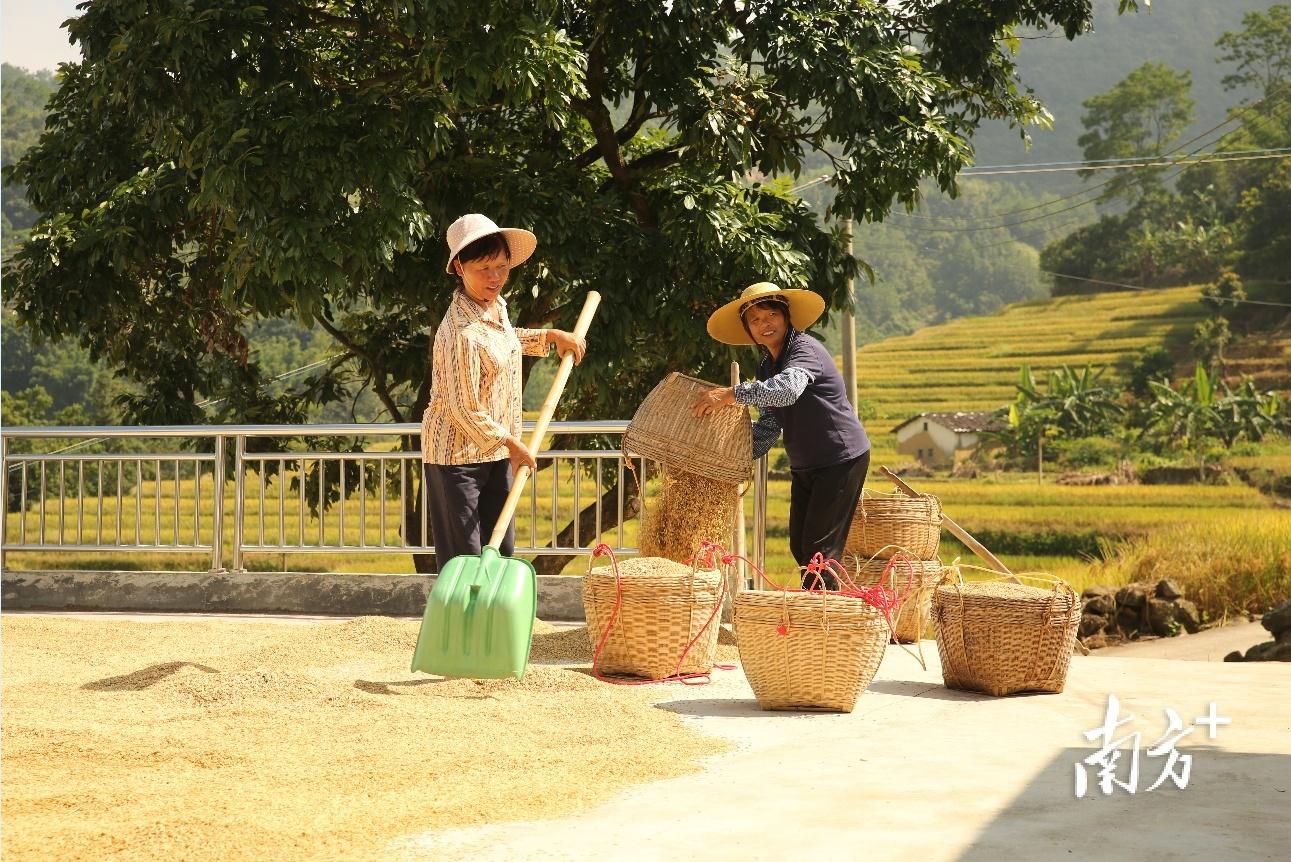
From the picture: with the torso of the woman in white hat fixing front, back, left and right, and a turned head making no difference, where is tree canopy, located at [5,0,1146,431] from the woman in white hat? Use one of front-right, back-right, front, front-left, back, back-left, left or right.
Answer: back-left

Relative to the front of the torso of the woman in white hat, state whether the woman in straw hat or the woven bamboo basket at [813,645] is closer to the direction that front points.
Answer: the woven bamboo basket

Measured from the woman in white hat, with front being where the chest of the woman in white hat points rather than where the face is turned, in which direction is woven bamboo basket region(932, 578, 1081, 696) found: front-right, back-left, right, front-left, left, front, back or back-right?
front-left

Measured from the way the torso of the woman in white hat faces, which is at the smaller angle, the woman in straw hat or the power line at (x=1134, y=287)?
the woman in straw hat

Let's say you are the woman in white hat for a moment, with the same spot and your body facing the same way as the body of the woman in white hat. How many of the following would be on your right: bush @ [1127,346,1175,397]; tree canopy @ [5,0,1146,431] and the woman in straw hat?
0

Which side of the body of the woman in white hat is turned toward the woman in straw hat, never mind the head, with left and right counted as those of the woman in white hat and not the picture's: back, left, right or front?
left

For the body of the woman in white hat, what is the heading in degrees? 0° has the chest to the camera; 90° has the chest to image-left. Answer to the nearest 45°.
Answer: approximately 315°

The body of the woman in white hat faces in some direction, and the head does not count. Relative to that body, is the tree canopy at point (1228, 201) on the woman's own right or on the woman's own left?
on the woman's own left

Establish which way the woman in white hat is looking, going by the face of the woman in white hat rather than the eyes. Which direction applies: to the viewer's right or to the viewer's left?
to the viewer's right

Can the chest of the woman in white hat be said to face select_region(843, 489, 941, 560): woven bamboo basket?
no

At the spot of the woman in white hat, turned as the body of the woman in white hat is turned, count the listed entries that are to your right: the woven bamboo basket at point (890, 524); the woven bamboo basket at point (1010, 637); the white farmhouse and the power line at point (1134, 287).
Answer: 0

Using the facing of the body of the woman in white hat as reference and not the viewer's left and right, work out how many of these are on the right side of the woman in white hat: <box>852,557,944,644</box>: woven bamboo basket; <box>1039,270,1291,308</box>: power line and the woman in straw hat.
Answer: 0

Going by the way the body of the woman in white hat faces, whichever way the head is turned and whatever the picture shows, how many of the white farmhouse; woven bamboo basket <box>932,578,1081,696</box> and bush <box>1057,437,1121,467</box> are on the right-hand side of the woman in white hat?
0

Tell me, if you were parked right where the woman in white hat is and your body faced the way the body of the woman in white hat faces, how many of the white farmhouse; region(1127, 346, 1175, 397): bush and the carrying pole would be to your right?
0
